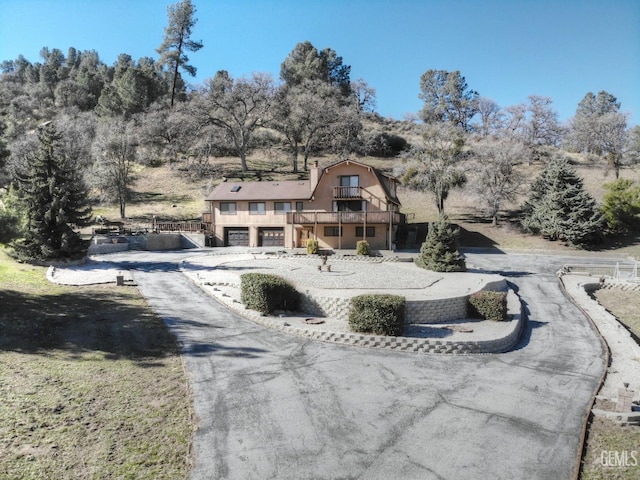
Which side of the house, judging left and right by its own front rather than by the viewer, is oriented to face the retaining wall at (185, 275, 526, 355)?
front

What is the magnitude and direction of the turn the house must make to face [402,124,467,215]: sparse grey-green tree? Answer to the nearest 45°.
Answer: approximately 135° to its left

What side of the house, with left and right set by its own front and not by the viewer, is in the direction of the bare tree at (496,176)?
left

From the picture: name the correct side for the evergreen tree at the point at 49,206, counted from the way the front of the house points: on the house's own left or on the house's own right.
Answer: on the house's own right

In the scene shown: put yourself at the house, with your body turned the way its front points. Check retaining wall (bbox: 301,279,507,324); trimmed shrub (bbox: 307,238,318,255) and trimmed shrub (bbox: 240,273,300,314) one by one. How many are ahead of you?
3

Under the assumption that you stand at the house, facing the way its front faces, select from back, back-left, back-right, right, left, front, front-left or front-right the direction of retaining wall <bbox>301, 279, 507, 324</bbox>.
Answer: front

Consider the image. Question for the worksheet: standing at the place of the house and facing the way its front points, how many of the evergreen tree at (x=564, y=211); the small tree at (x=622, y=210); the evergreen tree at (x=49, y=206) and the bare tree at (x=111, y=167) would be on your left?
2

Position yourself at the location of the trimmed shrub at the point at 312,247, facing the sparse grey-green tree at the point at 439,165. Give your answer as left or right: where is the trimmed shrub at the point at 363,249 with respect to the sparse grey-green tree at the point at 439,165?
right

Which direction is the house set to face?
toward the camera

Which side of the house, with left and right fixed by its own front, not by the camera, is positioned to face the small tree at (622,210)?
left

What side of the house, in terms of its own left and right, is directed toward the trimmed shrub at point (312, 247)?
front

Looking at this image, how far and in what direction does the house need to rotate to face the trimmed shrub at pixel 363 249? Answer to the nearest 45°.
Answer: approximately 45° to its left

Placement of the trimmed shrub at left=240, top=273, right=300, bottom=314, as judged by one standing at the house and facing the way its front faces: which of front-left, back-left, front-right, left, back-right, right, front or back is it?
front

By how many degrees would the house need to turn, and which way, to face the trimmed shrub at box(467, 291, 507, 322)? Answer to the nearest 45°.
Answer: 0° — it already faces it
